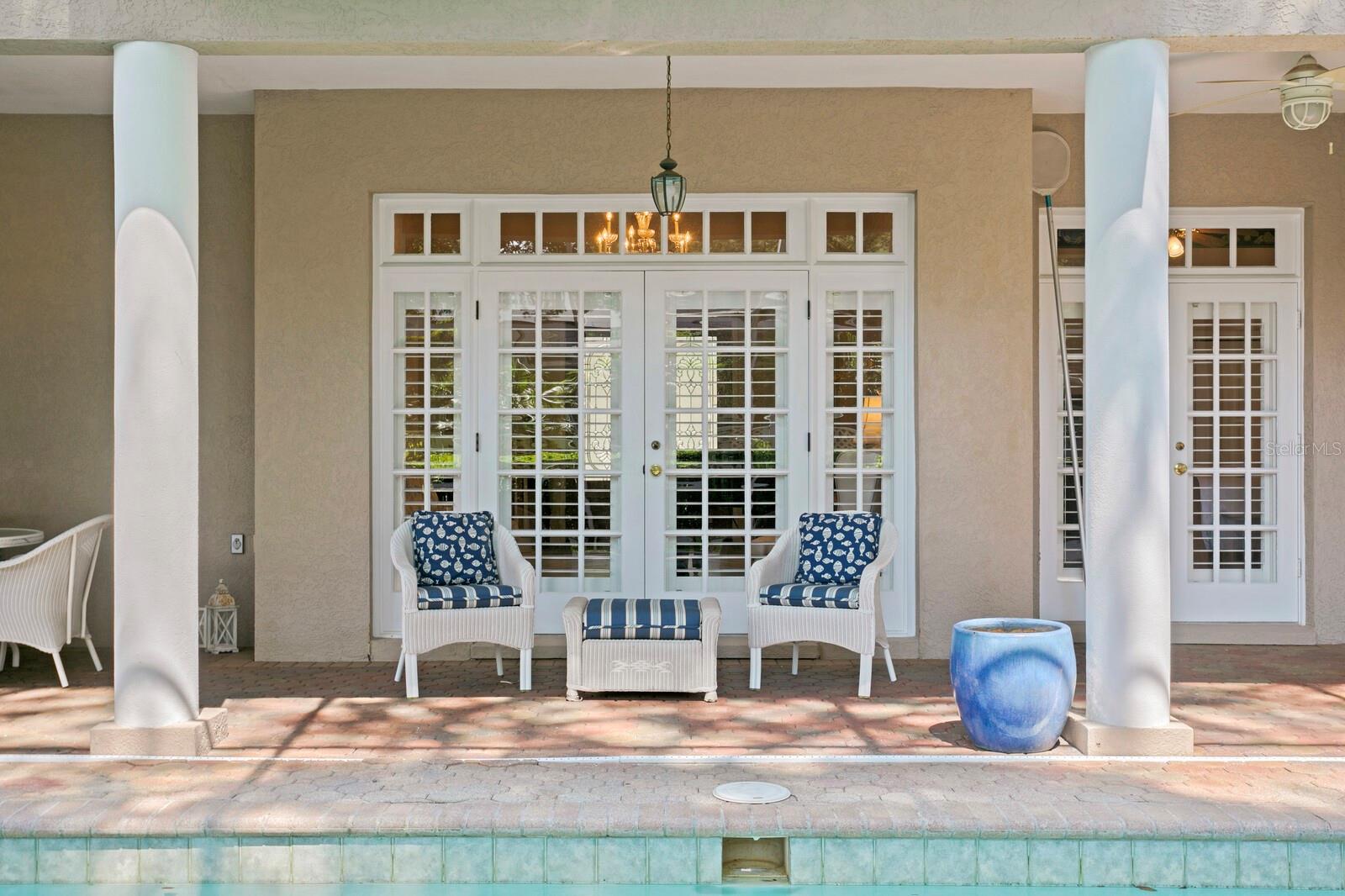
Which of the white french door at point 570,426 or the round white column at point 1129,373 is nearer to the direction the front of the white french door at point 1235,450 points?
the round white column

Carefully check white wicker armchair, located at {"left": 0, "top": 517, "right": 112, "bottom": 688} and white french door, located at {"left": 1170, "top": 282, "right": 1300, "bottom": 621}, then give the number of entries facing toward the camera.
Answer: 1

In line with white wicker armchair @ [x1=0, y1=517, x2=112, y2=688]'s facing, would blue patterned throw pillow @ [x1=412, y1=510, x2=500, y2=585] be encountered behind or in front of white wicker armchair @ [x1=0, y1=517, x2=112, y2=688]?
behind

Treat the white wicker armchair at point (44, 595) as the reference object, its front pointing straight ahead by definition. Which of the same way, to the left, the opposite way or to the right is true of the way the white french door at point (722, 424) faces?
to the left

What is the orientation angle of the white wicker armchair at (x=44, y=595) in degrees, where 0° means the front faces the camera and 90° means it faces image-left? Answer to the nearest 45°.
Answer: approximately 135°

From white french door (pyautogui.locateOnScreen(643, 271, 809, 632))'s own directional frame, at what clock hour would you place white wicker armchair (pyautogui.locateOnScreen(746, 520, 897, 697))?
The white wicker armchair is roughly at 11 o'clock from the white french door.

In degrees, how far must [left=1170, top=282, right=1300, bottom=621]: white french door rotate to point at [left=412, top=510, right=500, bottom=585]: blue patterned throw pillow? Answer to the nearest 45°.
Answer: approximately 45° to its right

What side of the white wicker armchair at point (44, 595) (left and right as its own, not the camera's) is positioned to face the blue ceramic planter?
back

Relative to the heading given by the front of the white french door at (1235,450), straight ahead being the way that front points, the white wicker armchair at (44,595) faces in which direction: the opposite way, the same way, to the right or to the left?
to the right

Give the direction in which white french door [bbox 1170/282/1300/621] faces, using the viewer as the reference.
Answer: facing the viewer

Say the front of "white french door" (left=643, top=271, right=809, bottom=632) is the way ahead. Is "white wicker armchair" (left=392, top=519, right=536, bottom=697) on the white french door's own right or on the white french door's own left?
on the white french door's own right

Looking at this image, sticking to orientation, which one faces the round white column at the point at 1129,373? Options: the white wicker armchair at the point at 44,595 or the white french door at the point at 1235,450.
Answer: the white french door

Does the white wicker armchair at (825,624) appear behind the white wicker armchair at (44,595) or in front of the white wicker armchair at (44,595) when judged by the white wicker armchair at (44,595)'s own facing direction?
behind

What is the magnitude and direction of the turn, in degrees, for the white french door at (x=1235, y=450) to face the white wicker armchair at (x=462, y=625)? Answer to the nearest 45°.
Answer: approximately 45° to its right

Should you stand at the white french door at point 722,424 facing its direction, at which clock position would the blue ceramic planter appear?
The blue ceramic planter is roughly at 11 o'clock from the white french door.
